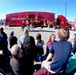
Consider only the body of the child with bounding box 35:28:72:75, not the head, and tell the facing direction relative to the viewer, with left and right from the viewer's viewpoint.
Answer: facing away from the viewer and to the left of the viewer
